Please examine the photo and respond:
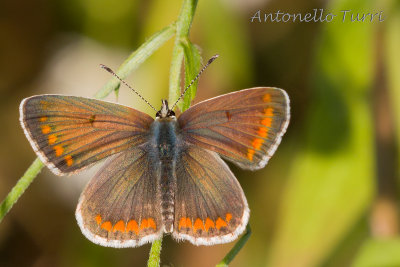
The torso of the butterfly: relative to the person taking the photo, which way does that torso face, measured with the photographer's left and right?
facing away from the viewer
